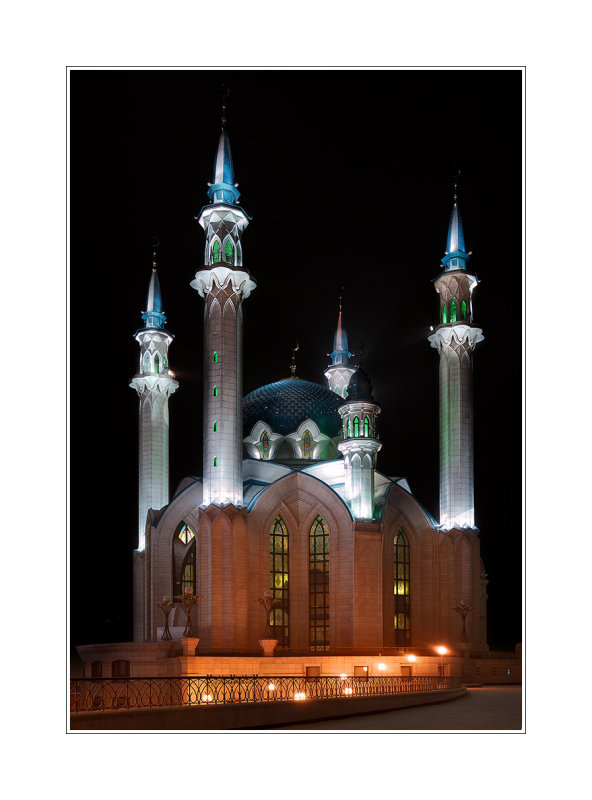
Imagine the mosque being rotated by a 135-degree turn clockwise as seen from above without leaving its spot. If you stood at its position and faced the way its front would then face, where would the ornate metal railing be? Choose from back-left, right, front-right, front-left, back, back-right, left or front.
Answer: back
